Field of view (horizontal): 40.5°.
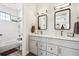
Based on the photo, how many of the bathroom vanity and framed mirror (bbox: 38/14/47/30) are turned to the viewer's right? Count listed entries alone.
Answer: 0

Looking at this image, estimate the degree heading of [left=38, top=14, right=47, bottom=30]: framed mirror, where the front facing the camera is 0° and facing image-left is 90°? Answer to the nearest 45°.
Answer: approximately 45°

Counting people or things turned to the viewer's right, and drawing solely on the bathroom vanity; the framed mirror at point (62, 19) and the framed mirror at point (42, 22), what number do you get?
0

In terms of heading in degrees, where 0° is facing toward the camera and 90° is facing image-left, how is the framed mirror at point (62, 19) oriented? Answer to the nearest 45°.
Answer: approximately 45°

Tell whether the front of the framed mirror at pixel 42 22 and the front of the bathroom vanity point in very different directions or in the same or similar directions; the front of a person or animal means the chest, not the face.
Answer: same or similar directions

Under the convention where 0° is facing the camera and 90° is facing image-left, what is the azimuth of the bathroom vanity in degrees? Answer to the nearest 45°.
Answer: approximately 45°

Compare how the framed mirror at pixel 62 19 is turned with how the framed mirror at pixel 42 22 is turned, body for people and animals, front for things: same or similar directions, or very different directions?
same or similar directions
